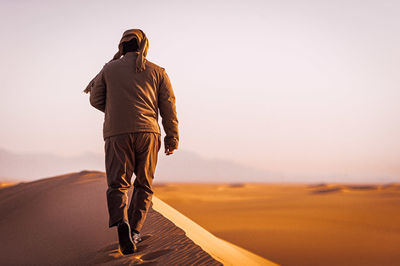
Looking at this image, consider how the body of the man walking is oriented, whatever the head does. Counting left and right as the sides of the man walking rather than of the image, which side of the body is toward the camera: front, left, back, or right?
back

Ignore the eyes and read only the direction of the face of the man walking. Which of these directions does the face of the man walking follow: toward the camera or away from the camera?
away from the camera
